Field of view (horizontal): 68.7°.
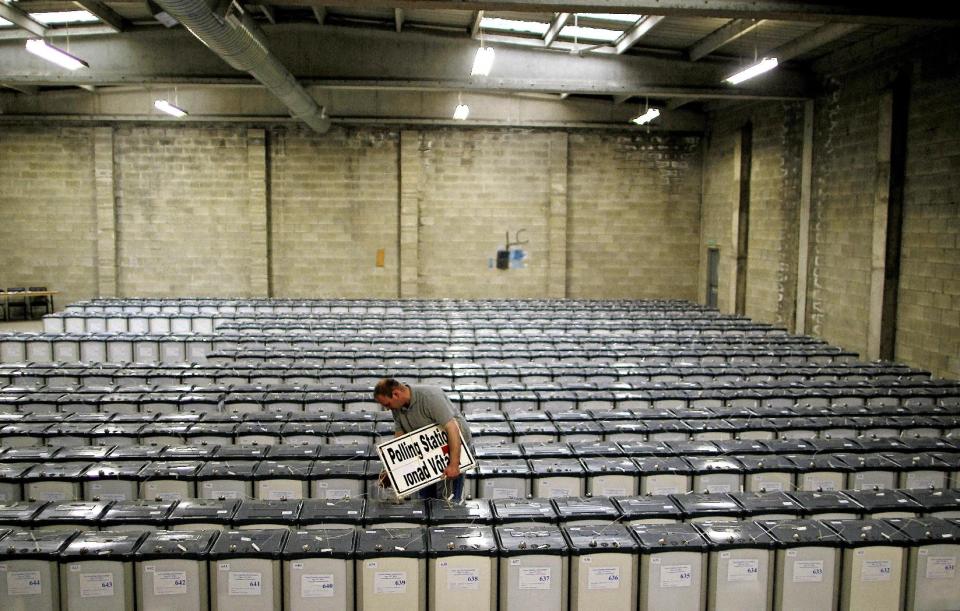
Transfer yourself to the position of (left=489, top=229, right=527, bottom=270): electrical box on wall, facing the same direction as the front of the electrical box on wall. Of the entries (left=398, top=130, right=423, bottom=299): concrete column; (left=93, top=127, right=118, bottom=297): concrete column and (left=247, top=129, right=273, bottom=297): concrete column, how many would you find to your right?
3

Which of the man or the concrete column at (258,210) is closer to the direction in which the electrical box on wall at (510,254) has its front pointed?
the man

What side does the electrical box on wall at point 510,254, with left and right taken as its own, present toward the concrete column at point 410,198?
right

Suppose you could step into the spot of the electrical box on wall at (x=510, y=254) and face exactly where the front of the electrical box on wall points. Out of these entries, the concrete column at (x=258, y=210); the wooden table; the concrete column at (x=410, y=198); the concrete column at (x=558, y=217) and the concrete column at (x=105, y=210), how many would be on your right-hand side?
4

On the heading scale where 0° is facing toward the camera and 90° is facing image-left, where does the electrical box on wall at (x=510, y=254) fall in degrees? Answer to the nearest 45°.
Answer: approximately 0°

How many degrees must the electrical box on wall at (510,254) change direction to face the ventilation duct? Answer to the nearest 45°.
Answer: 0° — it already faces it

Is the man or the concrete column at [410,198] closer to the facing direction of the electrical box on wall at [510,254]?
the man

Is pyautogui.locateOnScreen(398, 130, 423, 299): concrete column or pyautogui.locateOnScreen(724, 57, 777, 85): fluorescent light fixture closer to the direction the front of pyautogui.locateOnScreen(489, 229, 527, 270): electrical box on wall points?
the fluorescent light fixture

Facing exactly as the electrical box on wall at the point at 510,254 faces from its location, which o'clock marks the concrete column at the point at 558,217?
The concrete column is roughly at 9 o'clock from the electrical box on wall.

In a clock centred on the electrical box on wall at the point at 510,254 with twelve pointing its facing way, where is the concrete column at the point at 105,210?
The concrete column is roughly at 3 o'clock from the electrical box on wall.

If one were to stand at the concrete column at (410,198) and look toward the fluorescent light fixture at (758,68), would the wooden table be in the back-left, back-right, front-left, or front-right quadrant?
back-right

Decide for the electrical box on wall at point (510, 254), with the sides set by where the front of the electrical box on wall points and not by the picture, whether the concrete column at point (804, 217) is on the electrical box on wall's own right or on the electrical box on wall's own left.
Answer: on the electrical box on wall's own left

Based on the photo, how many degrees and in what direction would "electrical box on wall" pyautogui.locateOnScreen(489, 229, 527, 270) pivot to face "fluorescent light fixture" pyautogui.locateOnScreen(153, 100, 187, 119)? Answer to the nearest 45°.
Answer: approximately 45° to its right

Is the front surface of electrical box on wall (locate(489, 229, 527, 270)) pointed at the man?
yes

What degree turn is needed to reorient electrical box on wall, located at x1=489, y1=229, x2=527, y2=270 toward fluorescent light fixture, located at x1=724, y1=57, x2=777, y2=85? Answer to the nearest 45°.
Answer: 0° — it already faces it

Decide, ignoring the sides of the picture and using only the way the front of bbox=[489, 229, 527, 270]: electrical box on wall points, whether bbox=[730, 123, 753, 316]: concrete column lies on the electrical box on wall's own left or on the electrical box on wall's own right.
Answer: on the electrical box on wall's own left
